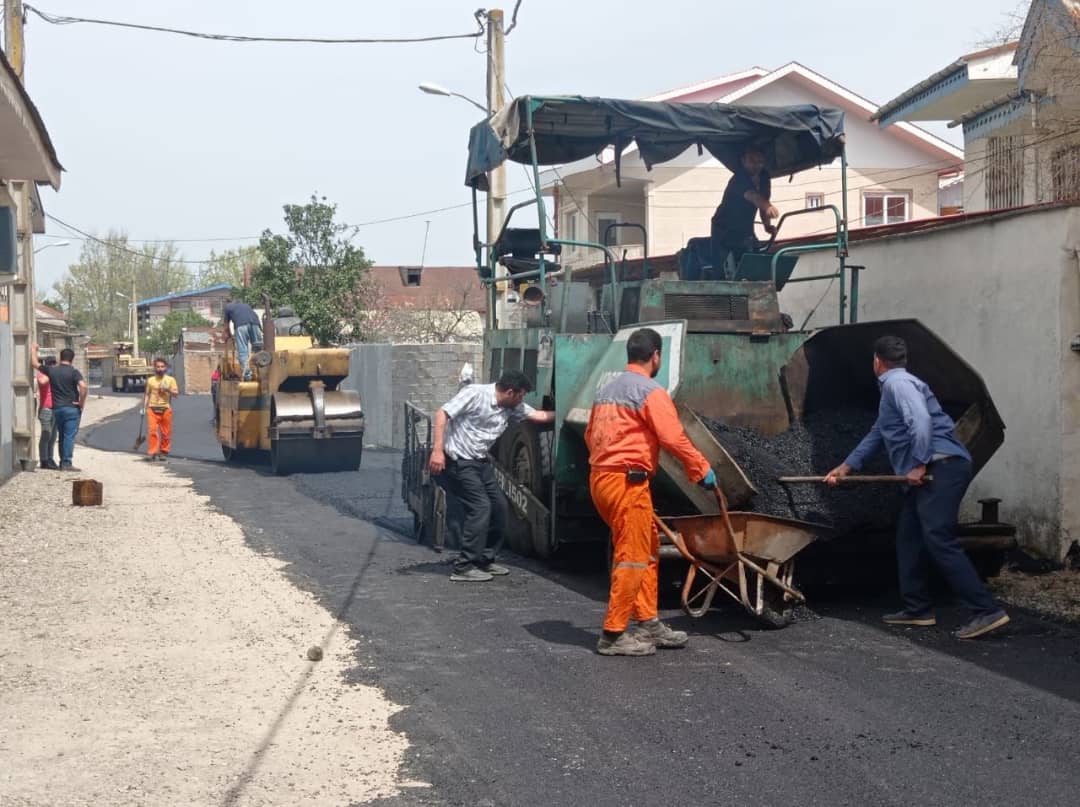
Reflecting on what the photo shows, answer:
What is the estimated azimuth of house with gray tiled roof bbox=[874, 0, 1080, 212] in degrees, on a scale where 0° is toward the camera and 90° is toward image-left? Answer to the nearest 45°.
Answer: approximately 45°

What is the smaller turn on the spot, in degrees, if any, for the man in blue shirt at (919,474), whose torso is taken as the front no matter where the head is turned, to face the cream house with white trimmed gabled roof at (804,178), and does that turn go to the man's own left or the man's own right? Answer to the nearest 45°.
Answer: approximately 90° to the man's own right

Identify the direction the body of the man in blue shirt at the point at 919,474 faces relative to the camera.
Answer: to the viewer's left

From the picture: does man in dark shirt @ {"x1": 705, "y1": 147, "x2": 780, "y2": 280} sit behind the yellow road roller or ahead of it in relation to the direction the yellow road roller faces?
ahead

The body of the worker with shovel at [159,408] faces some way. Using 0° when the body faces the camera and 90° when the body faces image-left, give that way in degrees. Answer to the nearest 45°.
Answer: approximately 0°

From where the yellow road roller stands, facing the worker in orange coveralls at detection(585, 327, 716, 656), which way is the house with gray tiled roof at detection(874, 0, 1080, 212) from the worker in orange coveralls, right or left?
left

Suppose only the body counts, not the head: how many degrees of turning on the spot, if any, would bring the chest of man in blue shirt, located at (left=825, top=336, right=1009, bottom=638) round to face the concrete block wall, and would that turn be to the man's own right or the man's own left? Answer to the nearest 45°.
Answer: approximately 45° to the man's own right

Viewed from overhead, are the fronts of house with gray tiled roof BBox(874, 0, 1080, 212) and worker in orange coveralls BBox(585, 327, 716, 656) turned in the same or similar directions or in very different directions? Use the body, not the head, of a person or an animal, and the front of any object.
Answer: very different directions

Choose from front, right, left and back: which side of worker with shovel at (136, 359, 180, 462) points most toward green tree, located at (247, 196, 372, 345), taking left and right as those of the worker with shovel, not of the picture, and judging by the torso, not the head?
back

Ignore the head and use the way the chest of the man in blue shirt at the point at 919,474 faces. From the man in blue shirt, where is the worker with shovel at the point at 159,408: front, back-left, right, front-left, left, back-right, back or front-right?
front-right

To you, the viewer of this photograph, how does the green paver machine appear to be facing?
facing the viewer and to the right of the viewer

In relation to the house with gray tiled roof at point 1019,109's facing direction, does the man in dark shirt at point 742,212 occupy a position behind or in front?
in front

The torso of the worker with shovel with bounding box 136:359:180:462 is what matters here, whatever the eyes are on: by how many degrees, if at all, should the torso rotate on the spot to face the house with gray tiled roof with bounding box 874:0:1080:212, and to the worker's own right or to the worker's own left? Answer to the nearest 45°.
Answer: approximately 45° to the worker's own left

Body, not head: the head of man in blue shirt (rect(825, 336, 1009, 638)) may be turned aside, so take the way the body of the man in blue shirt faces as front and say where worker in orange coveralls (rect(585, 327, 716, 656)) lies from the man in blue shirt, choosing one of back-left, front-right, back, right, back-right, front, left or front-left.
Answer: front-left

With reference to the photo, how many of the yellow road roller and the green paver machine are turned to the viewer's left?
0

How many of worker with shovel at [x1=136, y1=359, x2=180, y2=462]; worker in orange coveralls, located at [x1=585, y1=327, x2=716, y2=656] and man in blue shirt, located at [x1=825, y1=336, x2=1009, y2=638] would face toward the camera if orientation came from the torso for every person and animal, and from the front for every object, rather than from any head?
1

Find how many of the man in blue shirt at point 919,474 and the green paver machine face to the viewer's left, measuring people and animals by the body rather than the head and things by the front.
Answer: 1
